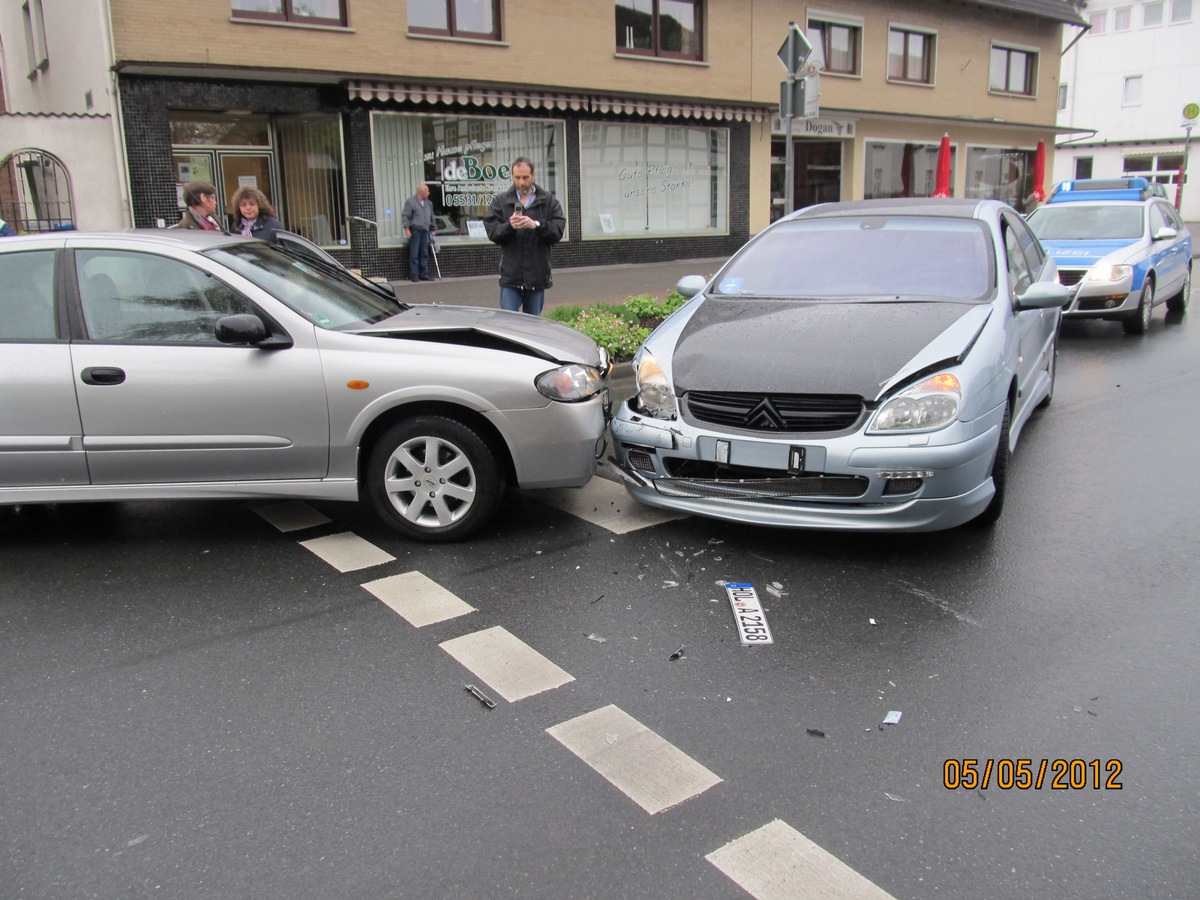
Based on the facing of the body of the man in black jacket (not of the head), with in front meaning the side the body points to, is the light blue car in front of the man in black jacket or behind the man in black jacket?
in front

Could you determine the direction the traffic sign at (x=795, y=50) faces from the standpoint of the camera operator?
facing away from the viewer and to the right of the viewer

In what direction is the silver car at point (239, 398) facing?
to the viewer's right

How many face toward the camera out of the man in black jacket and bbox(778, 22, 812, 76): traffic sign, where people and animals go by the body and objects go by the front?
1

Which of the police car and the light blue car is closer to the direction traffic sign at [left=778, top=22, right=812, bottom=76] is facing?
the police car

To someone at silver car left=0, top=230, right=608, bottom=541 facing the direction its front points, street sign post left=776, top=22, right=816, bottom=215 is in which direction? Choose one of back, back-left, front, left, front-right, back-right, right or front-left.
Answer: front-left

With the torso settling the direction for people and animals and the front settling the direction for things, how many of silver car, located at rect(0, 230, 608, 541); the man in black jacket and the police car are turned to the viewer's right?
1
